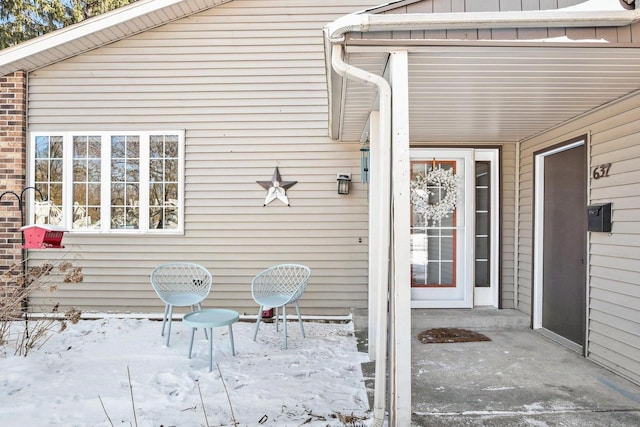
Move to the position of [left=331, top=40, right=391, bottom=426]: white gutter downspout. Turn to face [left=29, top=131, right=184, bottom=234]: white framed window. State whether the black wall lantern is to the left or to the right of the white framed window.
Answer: right

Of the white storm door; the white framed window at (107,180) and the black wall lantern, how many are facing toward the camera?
3

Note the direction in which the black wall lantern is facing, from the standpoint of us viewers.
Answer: facing the viewer

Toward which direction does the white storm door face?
toward the camera

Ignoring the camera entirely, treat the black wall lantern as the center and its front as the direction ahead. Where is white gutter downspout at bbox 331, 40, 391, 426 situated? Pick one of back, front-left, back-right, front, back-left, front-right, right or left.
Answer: front

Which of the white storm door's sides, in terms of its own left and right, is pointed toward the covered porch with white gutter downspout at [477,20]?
front

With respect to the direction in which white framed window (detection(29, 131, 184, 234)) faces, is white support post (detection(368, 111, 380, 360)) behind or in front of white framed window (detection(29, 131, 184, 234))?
in front

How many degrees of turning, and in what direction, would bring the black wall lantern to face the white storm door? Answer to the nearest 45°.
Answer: approximately 90° to its left

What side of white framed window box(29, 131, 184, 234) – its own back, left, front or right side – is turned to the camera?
front

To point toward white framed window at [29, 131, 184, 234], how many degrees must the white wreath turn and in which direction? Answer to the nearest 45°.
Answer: approximately 90° to its right

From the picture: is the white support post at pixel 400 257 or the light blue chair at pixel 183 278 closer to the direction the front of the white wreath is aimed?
the white support post

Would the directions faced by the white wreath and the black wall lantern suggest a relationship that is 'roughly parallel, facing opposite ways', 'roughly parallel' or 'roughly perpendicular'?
roughly parallel

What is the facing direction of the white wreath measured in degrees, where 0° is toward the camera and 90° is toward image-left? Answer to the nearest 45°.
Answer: approximately 0°
